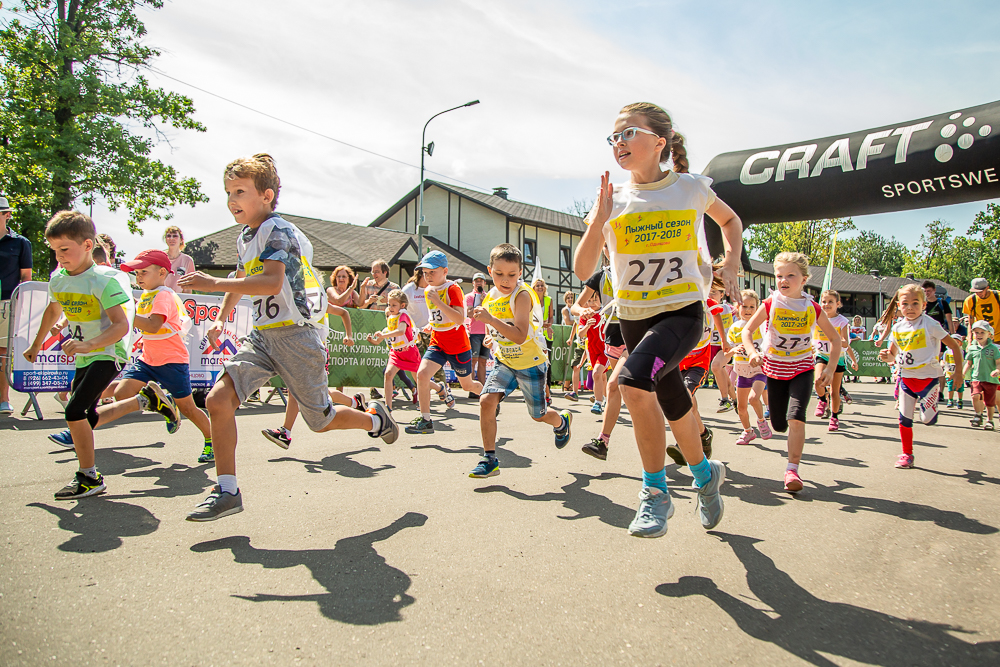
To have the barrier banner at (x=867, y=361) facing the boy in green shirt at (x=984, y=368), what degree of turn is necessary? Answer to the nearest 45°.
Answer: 0° — it already faces them

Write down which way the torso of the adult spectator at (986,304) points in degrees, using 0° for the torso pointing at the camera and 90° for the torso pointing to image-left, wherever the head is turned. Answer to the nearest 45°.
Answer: approximately 0°

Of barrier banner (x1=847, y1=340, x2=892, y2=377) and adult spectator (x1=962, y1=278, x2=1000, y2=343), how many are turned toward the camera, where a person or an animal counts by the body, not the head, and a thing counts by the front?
2

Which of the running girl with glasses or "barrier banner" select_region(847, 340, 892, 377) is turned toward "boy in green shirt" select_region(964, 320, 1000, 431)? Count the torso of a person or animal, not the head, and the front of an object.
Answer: the barrier banner

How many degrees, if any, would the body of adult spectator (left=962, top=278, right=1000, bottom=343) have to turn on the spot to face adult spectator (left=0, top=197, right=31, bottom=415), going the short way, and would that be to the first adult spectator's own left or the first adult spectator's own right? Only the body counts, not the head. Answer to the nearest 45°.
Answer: approximately 45° to the first adult spectator's own right

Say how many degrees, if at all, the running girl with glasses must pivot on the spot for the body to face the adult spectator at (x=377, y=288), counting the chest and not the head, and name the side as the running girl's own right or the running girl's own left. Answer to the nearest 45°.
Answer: approximately 90° to the running girl's own right

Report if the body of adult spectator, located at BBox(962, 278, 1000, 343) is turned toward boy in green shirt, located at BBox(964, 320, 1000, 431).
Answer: yes
